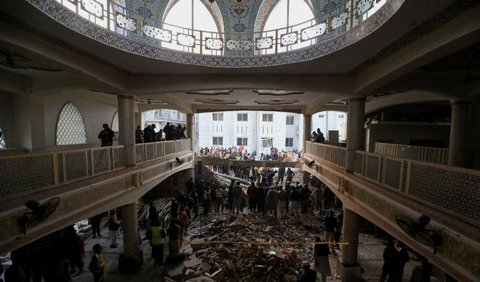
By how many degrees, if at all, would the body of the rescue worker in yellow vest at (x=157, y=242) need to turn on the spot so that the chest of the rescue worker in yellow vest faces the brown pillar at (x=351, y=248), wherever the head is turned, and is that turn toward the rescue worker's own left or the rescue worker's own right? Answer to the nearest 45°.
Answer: approximately 135° to the rescue worker's own right

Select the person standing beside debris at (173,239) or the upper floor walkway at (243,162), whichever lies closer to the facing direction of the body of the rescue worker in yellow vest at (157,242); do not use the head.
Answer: the upper floor walkway

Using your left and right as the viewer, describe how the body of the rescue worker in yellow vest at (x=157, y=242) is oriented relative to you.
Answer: facing away from the viewer

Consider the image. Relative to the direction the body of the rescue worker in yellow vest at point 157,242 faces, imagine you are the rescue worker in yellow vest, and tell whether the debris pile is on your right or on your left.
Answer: on your right

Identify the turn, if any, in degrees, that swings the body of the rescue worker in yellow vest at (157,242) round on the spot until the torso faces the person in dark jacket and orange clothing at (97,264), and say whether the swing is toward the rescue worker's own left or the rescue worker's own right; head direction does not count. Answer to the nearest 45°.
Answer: approximately 135° to the rescue worker's own left
